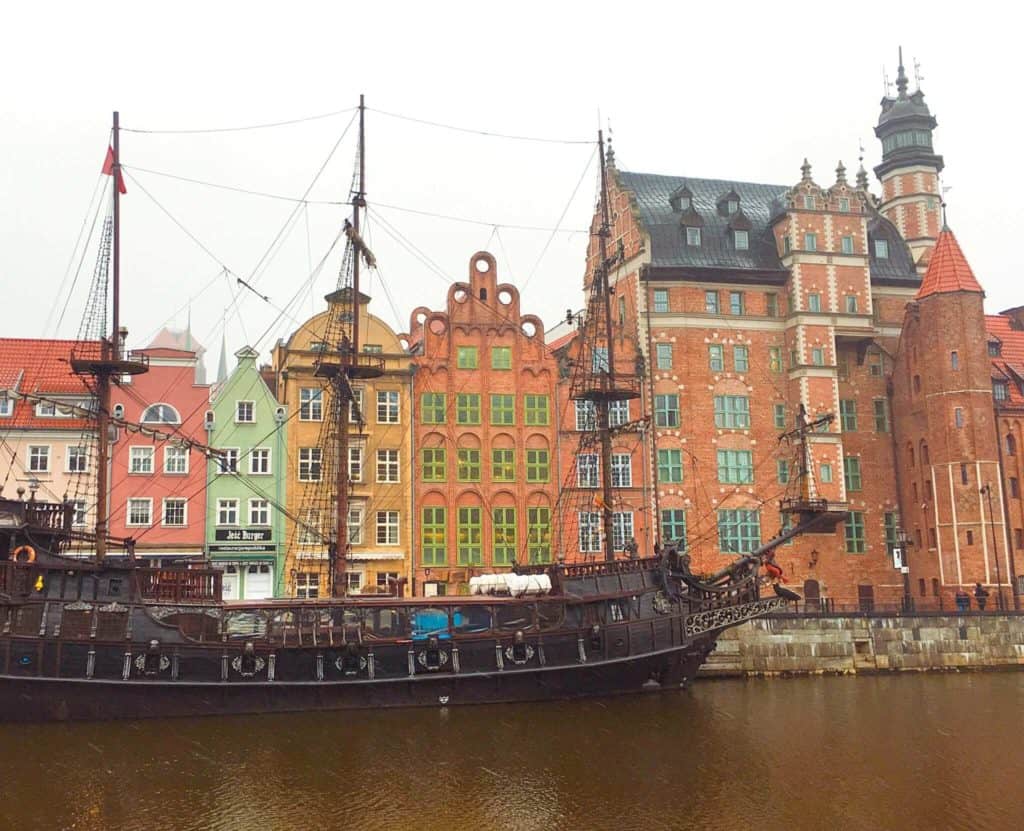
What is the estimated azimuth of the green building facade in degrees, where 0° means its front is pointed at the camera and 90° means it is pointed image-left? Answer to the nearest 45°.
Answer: approximately 0°

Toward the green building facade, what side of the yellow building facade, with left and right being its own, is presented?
right

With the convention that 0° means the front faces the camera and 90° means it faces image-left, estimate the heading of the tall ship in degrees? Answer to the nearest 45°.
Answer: approximately 270°

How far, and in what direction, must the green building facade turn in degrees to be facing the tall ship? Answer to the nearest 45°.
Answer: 0° — it already faces it

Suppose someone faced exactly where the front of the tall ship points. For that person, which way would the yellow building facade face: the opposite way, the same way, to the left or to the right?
to the right

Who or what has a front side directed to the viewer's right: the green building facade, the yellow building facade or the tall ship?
the tall ship

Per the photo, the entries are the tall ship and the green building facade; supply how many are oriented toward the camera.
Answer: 1

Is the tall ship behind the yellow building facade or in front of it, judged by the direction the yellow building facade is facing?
in front

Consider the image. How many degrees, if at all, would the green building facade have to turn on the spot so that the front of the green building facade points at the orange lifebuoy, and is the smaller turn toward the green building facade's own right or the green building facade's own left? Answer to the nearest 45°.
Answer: approximately 45° to the green building facade's own right

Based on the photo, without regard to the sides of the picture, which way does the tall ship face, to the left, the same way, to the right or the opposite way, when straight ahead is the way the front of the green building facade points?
to the left
